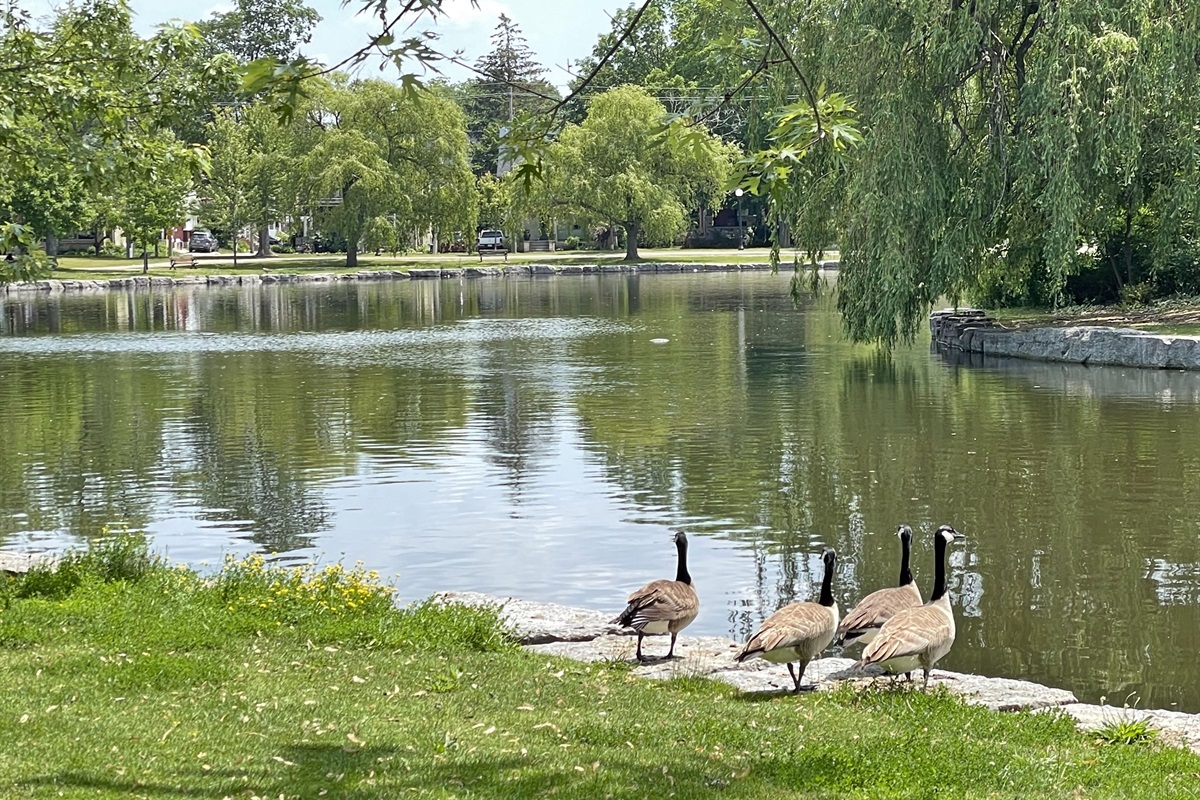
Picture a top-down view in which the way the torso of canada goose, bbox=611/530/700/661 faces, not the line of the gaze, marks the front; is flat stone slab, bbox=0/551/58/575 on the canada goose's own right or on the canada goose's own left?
on the canada goose's own left

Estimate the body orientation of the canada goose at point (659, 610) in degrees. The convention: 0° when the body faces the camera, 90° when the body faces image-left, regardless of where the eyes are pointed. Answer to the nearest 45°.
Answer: approximately 225°

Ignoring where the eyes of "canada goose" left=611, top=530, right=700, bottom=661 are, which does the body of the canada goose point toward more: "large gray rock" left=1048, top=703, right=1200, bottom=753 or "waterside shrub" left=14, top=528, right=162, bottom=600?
the large gray rock

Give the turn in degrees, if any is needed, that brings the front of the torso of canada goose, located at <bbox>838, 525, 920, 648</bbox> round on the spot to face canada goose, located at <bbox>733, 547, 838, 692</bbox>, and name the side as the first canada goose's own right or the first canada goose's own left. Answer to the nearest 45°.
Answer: approximately 180°

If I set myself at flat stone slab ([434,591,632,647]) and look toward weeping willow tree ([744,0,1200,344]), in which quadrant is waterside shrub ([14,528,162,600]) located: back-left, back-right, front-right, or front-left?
back-left

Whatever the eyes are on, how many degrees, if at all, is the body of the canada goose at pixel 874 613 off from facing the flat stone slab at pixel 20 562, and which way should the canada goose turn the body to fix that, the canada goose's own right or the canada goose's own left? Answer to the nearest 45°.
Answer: approximately 135° to the canada goose's own left

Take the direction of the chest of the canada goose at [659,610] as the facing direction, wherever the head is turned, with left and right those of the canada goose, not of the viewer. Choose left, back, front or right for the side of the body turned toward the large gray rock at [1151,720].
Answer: right

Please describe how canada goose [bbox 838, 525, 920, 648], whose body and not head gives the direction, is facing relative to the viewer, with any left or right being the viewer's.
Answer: facing away from the viewer and to the right of the viewer

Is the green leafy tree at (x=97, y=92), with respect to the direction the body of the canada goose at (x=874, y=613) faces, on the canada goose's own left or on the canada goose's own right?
on the canada goose's own left

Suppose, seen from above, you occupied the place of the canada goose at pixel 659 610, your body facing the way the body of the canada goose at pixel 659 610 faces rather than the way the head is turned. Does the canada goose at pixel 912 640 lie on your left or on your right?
on your right

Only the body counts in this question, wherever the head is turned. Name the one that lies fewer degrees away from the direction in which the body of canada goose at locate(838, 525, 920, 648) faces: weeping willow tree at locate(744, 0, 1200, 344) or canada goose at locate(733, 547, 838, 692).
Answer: the weeping willow tree

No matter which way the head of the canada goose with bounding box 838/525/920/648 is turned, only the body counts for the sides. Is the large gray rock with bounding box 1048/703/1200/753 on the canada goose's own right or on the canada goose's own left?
on the canada goose's own right
